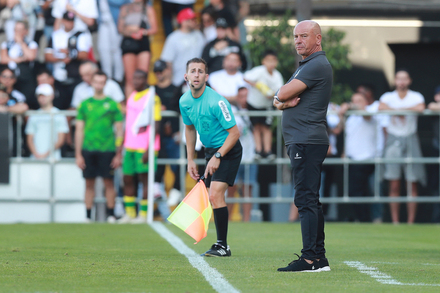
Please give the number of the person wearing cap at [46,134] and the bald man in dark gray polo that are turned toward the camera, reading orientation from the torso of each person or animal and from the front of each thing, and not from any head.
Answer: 1

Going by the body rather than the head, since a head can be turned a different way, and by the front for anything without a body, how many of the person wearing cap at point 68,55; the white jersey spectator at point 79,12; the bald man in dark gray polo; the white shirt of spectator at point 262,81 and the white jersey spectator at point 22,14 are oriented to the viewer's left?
1

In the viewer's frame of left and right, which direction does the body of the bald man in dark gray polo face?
facing to the left of the viewer

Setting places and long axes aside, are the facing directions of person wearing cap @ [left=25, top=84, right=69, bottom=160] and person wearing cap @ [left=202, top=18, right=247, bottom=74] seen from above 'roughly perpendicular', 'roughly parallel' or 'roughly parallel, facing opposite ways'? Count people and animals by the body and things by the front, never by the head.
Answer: roughly parallel

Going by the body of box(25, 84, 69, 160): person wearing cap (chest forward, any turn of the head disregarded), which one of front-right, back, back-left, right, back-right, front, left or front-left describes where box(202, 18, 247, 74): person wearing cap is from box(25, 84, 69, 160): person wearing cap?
left

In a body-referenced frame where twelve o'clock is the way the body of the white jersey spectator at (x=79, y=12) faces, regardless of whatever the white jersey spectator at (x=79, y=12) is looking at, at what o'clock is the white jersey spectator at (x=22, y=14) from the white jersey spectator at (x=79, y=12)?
the white jersey spectator at (x=22, y=14) is roughly at 4 o'clock from the white jersey spectator at (x=79, y=12).

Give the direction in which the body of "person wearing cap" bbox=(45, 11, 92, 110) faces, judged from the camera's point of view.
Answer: toward the camera

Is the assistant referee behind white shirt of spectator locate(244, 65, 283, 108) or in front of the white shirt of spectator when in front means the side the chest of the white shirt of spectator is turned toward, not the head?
in front

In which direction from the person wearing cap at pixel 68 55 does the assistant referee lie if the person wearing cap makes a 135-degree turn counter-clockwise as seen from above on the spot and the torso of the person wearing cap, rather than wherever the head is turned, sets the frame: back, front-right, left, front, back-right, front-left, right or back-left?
back-right

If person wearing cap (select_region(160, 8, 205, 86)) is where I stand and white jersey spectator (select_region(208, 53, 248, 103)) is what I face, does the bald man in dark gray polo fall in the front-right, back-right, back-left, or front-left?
front-right

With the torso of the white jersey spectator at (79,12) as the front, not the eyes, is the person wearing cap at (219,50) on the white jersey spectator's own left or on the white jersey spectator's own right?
on the white jersey spectator's own left

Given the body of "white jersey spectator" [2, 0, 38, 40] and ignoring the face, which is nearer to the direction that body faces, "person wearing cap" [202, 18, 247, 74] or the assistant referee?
the assistant referee

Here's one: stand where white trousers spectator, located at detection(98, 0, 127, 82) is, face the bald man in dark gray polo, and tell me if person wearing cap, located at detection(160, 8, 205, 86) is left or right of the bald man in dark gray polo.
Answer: left

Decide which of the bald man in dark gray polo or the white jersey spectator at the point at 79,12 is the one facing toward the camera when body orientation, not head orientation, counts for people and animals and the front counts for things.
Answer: the white jersey spectator
